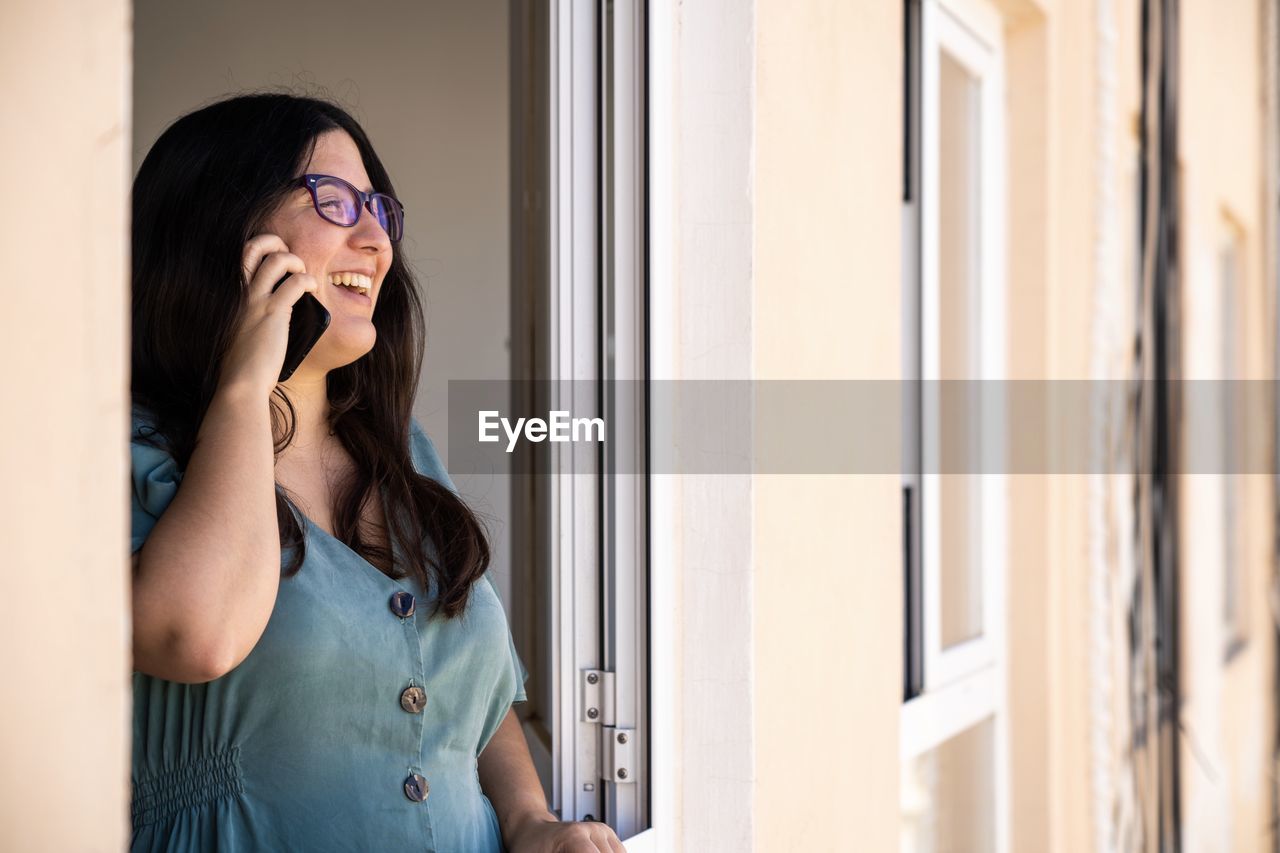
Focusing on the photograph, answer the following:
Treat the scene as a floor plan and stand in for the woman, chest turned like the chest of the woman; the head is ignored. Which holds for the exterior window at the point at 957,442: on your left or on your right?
on your left

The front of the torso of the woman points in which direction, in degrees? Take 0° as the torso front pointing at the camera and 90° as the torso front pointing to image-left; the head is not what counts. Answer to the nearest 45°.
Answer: approximately 315°
